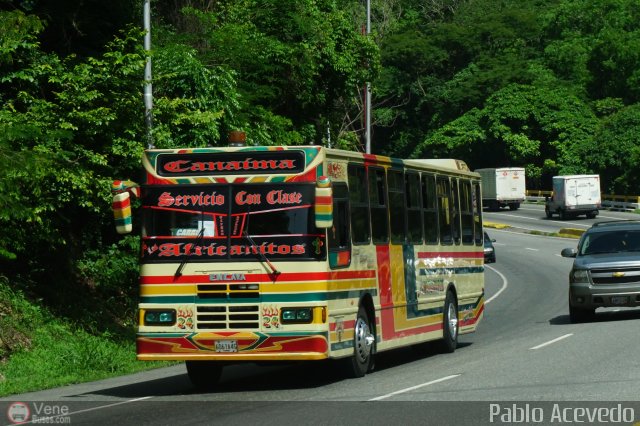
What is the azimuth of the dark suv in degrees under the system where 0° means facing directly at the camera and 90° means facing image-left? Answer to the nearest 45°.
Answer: approximately 0°

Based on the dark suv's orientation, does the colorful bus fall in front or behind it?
in front
